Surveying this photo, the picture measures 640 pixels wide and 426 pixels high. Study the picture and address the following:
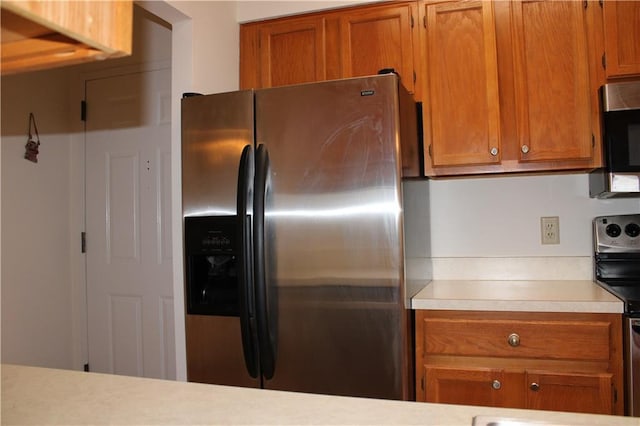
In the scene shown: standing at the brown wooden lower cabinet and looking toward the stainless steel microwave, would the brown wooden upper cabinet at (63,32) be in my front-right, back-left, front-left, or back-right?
back-right

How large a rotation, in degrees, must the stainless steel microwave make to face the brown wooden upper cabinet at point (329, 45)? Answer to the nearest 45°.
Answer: approximately 90° to its right

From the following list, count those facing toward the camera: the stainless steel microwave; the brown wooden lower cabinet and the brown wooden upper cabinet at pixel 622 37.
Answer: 3

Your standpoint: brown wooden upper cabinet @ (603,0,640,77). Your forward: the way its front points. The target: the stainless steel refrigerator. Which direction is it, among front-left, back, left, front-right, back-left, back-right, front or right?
front-right
